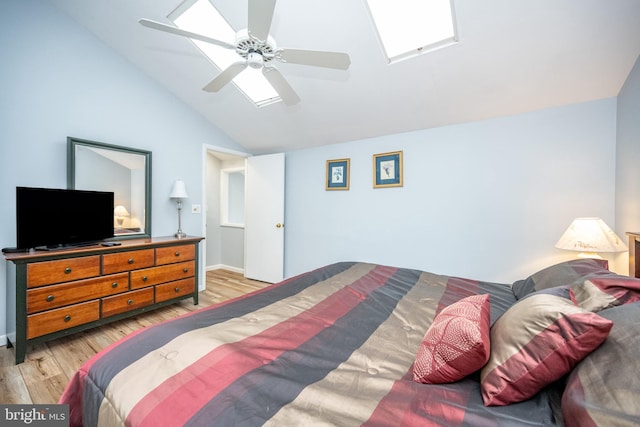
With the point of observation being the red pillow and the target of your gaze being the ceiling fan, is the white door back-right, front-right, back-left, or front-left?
front-right

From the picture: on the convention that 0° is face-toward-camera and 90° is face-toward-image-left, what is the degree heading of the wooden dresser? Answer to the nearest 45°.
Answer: approximately 315°

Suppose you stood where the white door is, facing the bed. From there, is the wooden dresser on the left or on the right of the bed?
right

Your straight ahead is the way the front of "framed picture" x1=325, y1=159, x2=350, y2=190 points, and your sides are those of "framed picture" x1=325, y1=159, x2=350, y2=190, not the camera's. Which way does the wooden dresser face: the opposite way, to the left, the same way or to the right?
to the left

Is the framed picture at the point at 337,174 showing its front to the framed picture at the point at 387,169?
no

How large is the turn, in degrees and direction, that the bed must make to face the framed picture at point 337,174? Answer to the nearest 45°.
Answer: approximately 90° to its right

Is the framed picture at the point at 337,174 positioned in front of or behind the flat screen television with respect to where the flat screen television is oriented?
in front

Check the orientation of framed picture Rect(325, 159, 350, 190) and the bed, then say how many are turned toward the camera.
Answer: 1

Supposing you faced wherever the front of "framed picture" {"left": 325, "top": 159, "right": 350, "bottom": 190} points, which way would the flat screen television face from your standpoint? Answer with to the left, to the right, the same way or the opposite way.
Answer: to the left

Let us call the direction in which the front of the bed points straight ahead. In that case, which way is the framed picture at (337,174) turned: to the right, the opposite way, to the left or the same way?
to the left

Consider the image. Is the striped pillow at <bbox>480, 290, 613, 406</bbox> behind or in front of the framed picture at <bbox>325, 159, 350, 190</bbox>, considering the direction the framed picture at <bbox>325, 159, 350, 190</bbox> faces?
in front

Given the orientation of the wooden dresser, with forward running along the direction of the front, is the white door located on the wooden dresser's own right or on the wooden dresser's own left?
on the wooden dresser's own left

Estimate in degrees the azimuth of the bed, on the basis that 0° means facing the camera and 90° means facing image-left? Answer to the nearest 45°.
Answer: approximately 90°

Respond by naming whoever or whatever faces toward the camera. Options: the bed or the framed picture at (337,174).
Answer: the framed picture

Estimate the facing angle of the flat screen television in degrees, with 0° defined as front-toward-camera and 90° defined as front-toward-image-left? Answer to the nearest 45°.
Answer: approximately 315°

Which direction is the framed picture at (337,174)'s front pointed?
toward the camera

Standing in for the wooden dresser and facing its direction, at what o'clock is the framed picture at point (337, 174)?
The framed picture is roughly at 11 o'clock from the wooden dresser.
